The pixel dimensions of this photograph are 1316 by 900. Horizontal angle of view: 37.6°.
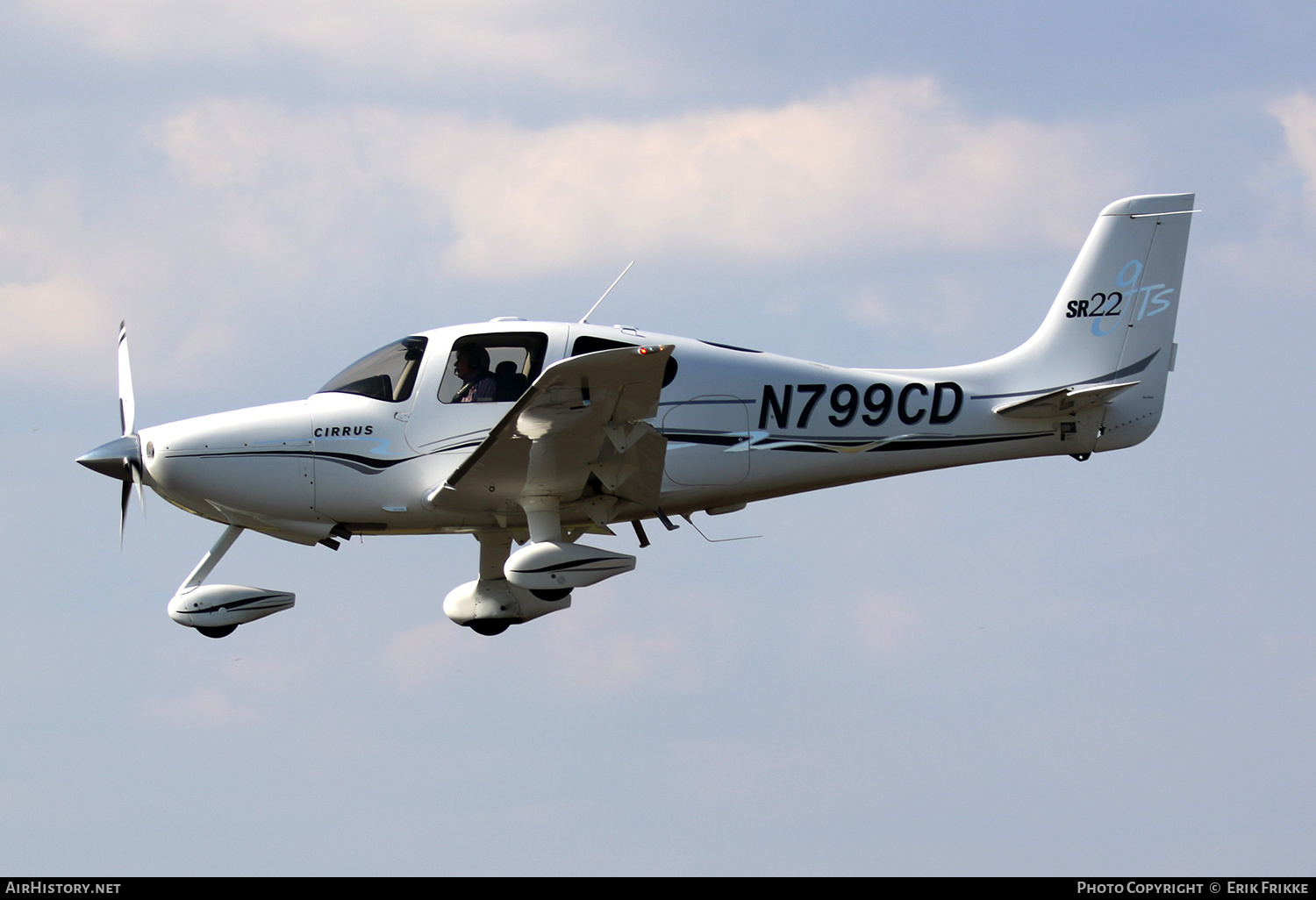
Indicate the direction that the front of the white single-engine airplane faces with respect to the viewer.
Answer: facing to the left of the viewer

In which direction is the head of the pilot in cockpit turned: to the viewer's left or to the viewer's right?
to the viewer's left

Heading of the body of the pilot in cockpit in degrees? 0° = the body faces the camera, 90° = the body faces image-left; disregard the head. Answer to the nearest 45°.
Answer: approximately 90°
